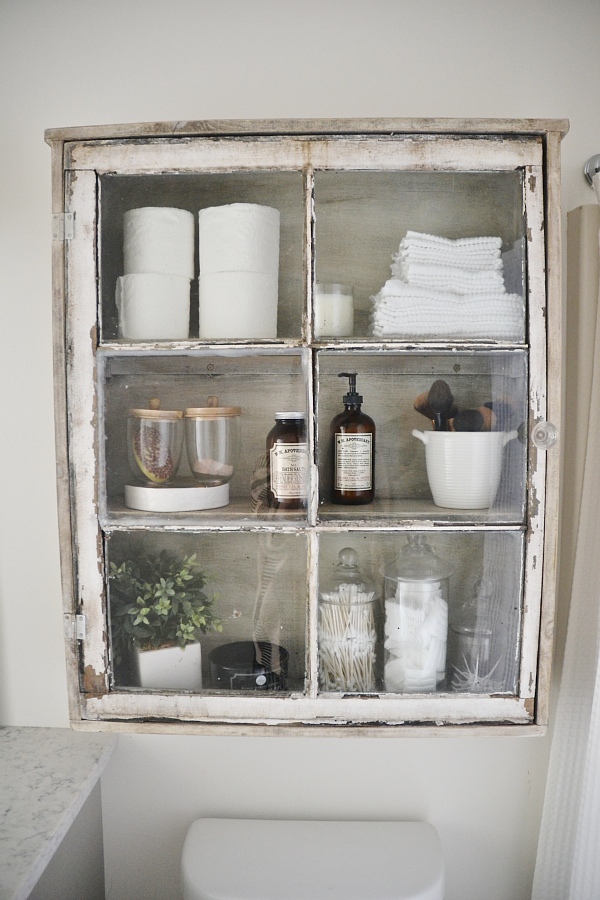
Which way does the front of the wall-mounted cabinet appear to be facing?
toward the camera
